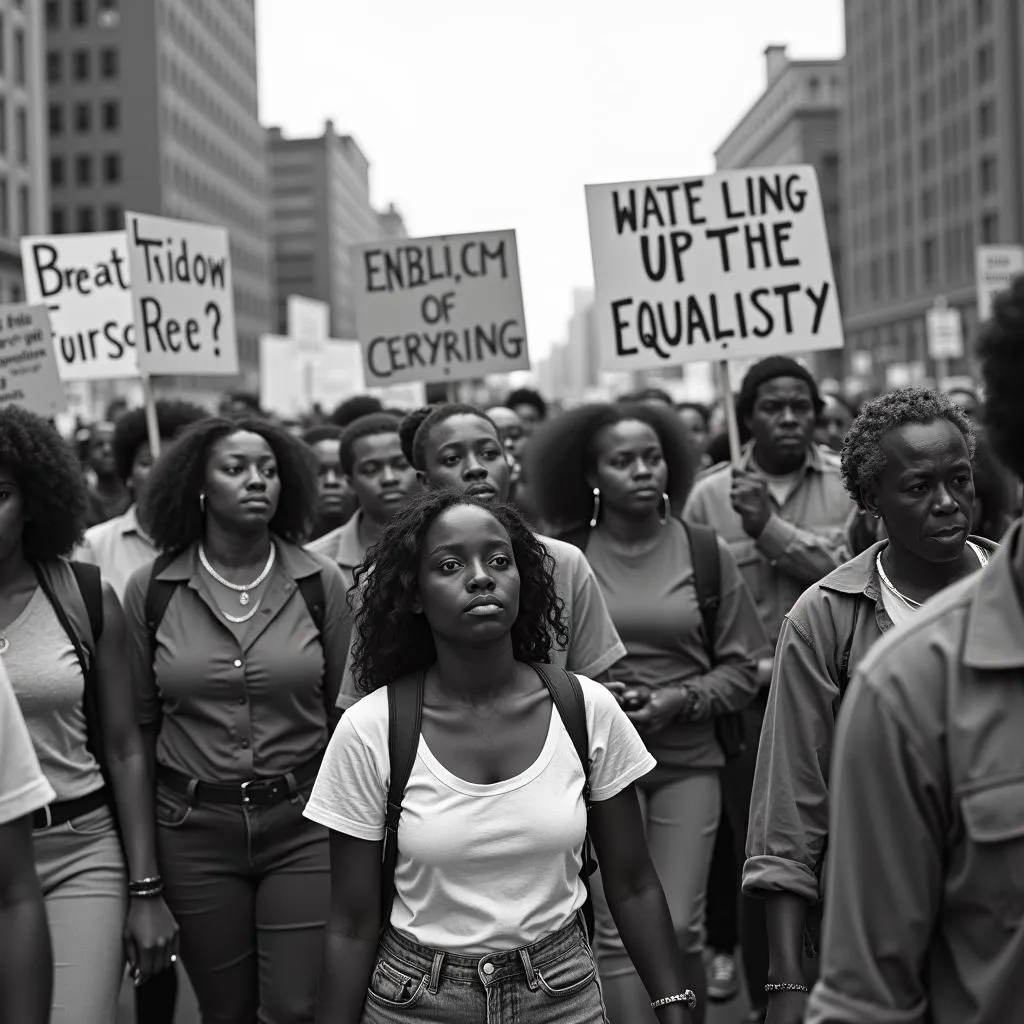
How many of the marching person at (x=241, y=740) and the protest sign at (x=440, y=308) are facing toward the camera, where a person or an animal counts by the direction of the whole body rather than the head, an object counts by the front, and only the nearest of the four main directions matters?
2

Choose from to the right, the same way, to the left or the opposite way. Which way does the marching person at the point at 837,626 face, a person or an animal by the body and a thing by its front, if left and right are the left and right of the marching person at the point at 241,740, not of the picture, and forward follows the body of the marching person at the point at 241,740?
the same way

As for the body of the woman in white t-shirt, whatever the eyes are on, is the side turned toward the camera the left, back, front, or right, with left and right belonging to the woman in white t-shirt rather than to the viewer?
front

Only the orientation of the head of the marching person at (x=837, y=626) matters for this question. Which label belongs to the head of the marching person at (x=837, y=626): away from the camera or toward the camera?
toward the camera

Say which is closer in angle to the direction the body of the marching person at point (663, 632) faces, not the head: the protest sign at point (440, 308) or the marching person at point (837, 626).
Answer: the marching person

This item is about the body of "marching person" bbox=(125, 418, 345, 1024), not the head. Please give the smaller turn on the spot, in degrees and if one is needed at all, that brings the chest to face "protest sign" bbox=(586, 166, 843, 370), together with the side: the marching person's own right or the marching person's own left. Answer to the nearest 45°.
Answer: approximately 135° to the marching person's own left

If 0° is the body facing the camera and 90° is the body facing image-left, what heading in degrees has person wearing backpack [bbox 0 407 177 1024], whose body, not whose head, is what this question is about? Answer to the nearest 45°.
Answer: approximately 45°

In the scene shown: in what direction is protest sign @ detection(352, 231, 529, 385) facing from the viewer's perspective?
toward the camera

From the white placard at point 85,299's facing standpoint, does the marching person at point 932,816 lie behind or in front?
in front

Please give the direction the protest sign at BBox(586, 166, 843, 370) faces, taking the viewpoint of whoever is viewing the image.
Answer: facing the viewer

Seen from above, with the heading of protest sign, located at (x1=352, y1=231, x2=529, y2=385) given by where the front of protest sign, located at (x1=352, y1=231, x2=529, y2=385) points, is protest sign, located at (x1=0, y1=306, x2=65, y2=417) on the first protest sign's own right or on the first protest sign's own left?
on the first protest sign's own right

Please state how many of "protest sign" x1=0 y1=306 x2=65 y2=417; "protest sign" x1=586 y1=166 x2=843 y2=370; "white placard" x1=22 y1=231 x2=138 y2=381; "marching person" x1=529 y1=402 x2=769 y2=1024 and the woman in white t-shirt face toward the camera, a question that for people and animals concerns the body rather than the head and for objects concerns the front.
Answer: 5

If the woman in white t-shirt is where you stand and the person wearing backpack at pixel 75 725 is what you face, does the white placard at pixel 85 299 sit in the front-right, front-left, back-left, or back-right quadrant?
front-right

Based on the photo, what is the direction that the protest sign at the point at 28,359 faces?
toward the camera

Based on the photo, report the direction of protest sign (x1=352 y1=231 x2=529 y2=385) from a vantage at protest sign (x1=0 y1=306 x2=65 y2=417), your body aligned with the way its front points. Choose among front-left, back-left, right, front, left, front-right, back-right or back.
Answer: left
